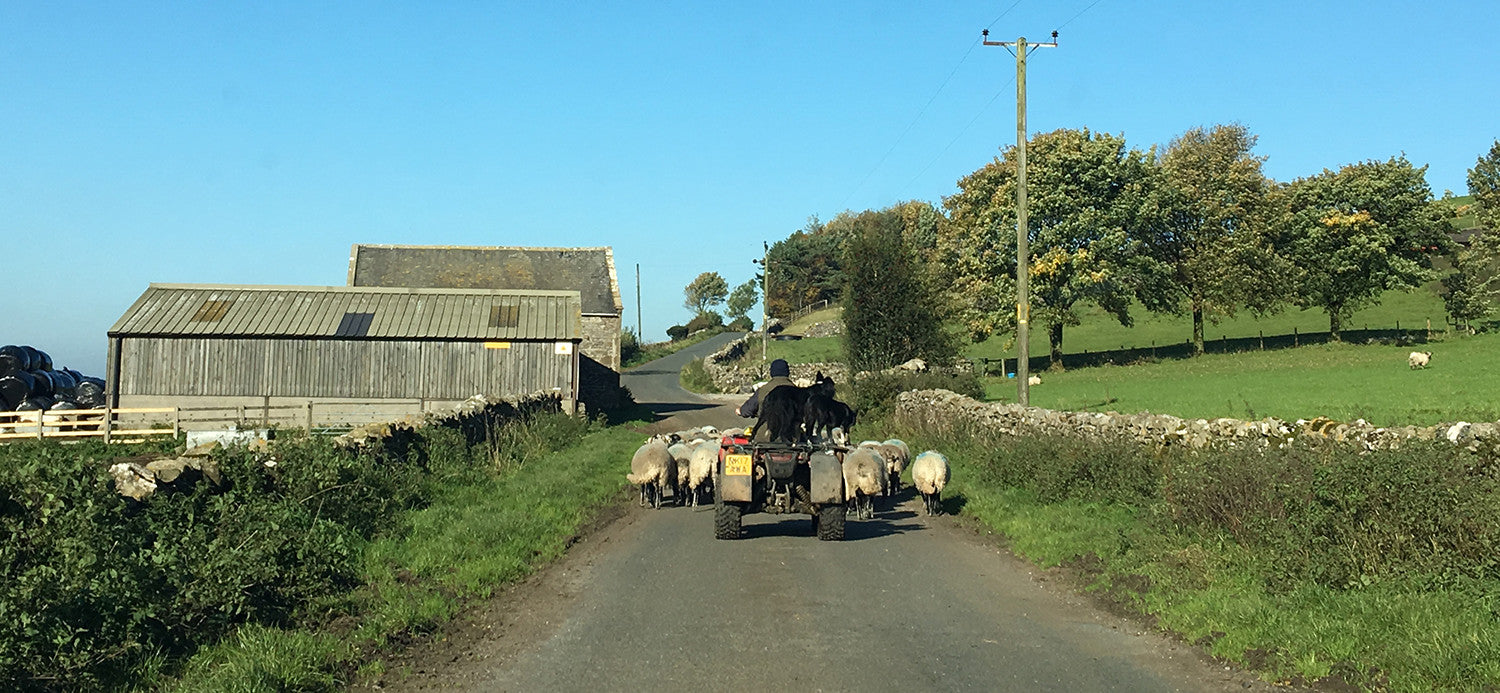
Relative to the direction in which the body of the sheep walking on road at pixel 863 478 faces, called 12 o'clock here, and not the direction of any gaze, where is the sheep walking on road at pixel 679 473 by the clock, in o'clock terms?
the sheep walking on road at pixel 679 473 is roughly at 10 o'clock from the sheep walking on road at pixel 863 478.

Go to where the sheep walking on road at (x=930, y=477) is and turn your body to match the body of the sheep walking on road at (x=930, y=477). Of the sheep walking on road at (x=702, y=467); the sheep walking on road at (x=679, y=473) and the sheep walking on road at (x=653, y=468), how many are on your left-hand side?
3

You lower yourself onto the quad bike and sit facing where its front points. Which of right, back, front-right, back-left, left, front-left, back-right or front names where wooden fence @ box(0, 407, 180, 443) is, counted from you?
front-left

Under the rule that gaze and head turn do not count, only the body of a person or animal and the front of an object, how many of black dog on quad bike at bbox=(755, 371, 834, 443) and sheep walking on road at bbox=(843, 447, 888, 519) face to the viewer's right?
1

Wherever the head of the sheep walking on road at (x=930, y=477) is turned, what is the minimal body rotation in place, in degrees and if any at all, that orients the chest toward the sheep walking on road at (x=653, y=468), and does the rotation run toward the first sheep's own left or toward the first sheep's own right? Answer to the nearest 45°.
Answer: approximately 90° to the first sheep's own left

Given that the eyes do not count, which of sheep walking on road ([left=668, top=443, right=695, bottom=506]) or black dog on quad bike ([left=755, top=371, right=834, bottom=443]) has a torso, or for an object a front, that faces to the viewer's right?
the black dog on quad bike

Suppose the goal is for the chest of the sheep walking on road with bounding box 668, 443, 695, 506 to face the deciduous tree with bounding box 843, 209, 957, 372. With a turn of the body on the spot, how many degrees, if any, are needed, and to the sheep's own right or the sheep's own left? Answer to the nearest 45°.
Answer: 0° — it already faces it

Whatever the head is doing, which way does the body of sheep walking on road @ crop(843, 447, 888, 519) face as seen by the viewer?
away from the camera

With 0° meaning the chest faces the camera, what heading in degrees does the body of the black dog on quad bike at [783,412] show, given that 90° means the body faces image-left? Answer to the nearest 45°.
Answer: approximately 270°

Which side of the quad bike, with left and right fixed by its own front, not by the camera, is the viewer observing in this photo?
back

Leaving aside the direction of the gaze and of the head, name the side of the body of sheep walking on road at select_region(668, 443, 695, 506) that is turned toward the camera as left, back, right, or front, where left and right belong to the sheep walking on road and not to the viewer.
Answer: back

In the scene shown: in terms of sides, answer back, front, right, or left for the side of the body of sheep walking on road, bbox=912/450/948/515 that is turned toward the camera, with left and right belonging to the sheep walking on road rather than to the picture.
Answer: back

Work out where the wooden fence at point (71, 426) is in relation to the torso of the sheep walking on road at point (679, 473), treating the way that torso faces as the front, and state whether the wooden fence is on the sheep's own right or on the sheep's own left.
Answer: on the sheep's own left

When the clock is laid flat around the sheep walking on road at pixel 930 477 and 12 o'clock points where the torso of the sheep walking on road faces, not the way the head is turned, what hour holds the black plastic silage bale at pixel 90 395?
The black plastic silage bale is roughly at 10 o'clock from the sheep walking on road.
